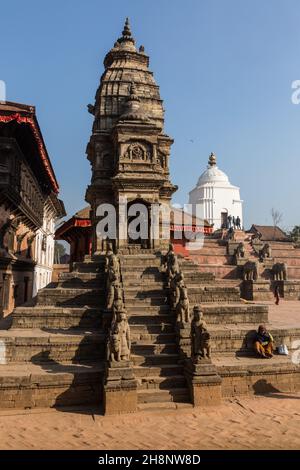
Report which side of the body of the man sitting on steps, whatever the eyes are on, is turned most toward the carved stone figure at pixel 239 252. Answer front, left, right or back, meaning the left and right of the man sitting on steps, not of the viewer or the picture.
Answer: back

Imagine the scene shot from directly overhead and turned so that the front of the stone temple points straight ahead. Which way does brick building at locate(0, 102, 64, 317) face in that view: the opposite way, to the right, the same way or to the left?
to the left

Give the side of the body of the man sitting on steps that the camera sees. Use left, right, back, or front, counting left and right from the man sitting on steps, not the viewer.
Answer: front

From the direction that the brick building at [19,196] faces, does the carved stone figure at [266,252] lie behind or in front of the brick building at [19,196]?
in front

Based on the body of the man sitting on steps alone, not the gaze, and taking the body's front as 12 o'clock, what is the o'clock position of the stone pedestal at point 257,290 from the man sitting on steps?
The stone pedestal is roughly at 6 o'clock from the man sitting on steps.

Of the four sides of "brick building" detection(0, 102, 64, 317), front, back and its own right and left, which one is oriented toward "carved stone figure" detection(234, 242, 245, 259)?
front

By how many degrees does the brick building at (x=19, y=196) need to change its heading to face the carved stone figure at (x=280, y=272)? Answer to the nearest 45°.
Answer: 0° — it already faces it

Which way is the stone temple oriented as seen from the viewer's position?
toward the camera

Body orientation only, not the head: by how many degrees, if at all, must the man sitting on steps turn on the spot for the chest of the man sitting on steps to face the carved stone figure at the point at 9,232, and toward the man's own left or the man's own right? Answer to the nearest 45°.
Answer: approximately 135° to the man's own right

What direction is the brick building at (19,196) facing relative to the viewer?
to the viewer's right

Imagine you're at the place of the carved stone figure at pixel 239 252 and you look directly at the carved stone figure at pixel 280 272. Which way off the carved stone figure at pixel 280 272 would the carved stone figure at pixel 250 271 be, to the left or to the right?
right
